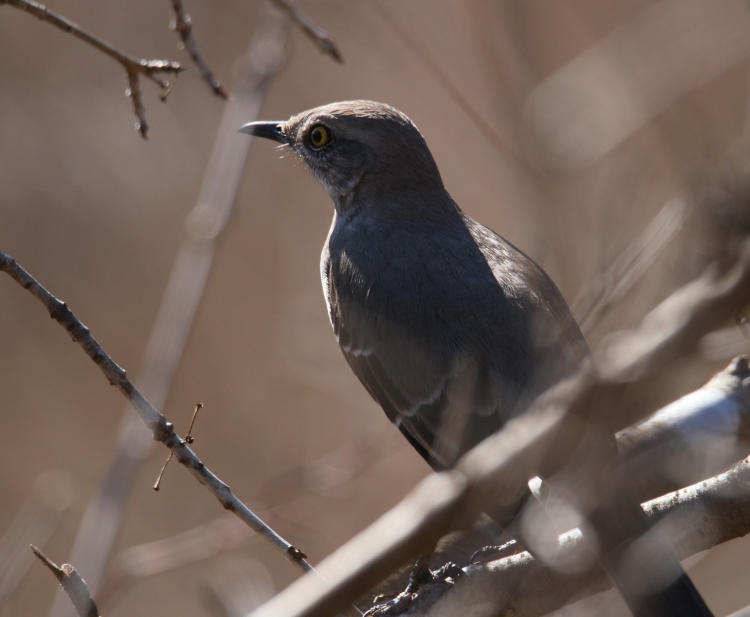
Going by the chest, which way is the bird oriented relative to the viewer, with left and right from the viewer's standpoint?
facing away from the viewer and to the left of the viewer
